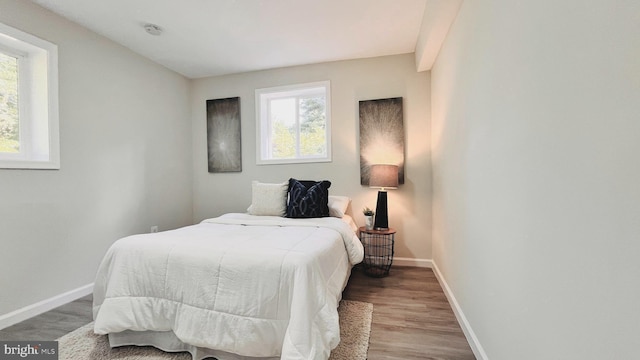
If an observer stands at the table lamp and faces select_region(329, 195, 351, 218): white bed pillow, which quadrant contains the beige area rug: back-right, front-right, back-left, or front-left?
front-left

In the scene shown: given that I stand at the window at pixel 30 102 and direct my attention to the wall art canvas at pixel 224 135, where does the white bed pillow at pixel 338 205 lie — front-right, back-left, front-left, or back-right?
front-right

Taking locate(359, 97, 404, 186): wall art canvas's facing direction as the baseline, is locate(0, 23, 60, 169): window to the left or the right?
on its right

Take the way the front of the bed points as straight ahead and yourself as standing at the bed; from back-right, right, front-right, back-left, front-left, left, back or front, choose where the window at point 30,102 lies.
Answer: right

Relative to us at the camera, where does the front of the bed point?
facing the viewer and to the left of the viewer

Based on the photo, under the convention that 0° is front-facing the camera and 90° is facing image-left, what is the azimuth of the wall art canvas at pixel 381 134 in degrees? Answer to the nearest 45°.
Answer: approximately 0°

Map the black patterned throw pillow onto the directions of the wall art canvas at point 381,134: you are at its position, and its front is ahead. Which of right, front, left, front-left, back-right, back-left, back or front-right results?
front-right

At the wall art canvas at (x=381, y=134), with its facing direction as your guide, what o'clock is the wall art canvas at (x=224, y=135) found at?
the wall art canvas at (x=224, y=135) is roughly at 3 o'clock from the wall art canvas at (x=381, y=134).

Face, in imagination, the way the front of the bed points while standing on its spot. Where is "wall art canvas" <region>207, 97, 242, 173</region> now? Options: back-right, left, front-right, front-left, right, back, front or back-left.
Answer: back-right

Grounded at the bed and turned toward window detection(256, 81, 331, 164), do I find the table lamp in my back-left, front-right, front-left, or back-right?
front-right

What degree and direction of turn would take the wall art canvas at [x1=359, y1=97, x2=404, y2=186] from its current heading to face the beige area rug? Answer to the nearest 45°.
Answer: approximately 45° to its right

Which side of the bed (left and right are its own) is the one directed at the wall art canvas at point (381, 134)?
back
